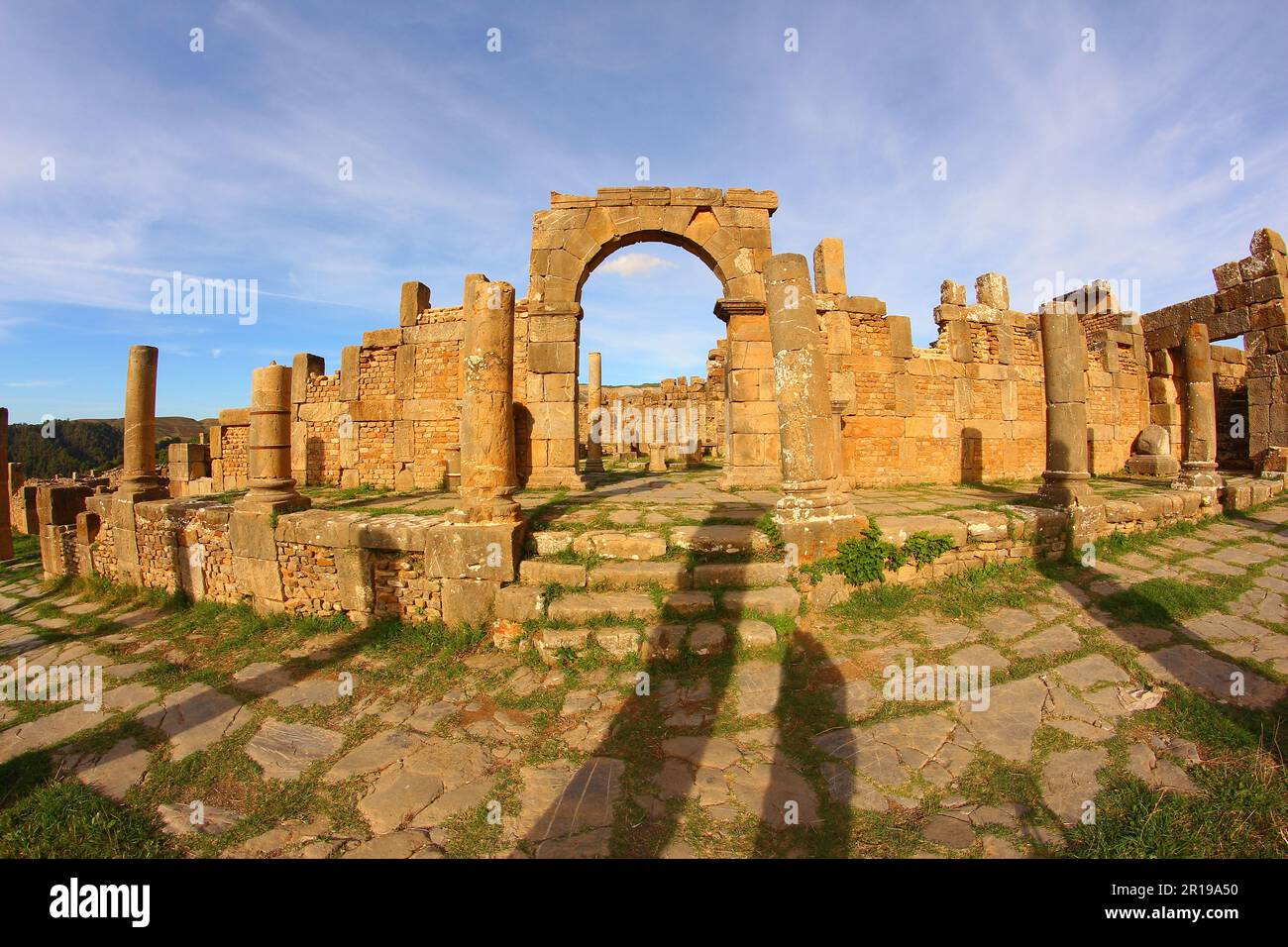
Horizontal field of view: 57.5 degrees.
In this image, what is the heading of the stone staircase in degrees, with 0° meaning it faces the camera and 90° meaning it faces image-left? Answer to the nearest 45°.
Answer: approximately 0°

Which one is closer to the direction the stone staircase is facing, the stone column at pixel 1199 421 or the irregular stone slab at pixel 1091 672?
the irregular stone slab

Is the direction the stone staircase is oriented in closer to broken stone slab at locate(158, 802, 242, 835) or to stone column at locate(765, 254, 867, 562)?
the broken stone slab

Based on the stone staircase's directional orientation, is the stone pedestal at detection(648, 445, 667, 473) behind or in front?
behind

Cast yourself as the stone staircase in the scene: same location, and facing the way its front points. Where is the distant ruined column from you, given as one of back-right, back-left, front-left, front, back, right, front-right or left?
back

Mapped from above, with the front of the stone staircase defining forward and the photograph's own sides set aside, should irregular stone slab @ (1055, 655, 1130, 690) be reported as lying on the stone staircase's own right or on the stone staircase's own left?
on the stone staircase's own left

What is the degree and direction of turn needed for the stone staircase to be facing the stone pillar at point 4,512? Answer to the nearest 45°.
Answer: approximately 135° to its right

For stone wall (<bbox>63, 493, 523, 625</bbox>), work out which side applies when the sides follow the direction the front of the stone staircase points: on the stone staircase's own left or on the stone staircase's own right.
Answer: on the stone staircase's own right

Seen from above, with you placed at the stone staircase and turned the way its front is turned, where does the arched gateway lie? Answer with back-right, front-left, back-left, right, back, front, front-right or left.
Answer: back

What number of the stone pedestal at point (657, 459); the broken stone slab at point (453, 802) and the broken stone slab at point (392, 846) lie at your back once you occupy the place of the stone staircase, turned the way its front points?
1

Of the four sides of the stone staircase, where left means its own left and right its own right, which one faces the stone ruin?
back

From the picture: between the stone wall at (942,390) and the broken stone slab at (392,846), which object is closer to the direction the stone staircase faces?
the broken stone slab
